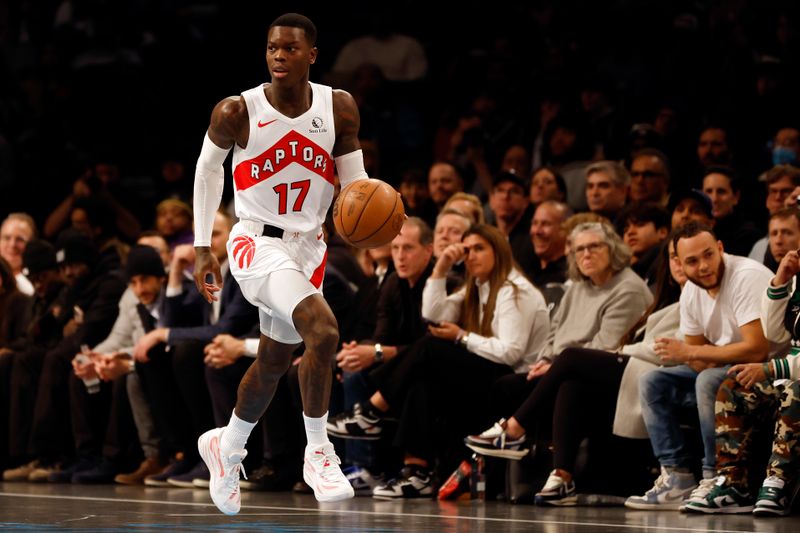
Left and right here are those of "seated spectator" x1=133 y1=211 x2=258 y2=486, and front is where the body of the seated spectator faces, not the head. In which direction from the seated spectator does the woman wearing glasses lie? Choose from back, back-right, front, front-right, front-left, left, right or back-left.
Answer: left

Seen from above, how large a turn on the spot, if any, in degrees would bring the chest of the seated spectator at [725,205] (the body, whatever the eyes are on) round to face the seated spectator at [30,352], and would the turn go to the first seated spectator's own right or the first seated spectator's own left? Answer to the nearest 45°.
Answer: approximately 45° to the first seated spectator's own right

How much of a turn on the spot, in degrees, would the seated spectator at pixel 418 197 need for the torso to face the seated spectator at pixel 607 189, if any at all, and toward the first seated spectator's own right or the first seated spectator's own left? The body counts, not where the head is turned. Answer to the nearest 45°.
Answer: approximately 90° to the first seated spectator's own left

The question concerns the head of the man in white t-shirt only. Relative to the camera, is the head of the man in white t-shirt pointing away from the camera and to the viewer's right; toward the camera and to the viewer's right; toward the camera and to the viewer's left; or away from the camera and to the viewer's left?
toward the camera and to the viewer's left

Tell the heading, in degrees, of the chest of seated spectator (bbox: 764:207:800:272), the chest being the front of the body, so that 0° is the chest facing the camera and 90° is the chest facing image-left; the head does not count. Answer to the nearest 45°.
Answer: approximately 45°

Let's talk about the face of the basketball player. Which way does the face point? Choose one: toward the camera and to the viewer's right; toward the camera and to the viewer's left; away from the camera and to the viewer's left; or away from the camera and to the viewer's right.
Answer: toward the camera and to the viewer's left

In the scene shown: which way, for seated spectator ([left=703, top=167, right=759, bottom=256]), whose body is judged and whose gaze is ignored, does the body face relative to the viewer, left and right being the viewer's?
facing the viewer and to the left of the viewer

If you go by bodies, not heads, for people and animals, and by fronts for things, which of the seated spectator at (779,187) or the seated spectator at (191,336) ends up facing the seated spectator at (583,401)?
the seated spectator at (779,187)

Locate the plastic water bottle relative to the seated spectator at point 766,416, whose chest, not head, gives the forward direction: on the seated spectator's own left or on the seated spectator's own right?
on the seated spectator's own right

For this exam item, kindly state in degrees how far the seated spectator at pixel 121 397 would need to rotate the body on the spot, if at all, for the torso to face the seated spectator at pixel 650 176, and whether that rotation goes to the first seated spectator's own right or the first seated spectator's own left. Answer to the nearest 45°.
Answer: approximately 90° to the first seated spectator's own left

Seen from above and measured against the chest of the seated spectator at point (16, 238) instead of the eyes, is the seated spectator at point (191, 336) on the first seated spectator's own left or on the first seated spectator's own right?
on the first seated spectator's own left

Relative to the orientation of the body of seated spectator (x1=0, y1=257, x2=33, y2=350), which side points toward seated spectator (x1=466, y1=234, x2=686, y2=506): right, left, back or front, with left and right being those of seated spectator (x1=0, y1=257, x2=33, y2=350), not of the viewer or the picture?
left

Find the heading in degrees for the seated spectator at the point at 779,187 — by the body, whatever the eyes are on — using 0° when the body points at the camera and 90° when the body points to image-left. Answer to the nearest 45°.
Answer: approximately 45°

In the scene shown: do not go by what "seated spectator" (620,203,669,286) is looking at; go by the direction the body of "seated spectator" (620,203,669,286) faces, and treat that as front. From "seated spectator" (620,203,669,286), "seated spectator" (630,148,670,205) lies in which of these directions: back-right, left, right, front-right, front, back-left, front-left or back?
back-right

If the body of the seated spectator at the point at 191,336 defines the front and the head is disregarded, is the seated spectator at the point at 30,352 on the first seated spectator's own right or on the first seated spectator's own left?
on the first seated spectator's own right
